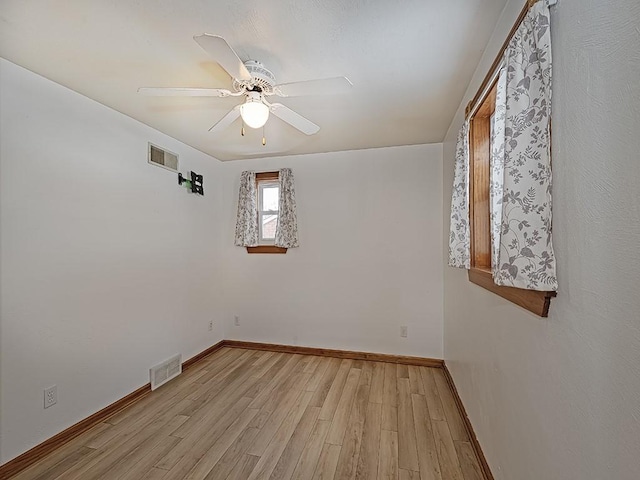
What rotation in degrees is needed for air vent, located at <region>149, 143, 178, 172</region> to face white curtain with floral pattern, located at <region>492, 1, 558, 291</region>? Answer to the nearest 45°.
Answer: approximately 45° to its right

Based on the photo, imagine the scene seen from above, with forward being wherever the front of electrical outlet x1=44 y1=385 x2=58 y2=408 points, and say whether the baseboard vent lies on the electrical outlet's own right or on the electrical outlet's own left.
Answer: on the electrical outlet's own left

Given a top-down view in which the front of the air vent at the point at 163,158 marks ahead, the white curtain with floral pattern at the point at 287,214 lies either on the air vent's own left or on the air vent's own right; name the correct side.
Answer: on the air vent's own left

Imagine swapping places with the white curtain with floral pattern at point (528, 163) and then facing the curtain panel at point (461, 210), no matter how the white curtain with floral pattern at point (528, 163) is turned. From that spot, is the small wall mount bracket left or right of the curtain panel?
left

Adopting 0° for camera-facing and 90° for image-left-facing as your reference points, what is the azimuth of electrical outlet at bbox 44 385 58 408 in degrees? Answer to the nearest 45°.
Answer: approximately 315°

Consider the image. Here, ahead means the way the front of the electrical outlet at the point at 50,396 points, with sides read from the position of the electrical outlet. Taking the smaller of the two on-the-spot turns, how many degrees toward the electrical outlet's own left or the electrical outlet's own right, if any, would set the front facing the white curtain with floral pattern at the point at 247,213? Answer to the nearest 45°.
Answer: approximately 45° to the electrical outlet's own left

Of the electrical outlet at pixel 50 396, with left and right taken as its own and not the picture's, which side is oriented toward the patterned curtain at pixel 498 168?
front

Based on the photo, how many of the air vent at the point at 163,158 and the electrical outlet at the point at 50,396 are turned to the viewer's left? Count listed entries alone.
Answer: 0

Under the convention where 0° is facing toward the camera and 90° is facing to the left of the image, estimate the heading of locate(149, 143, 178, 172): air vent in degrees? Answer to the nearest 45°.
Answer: approximately 315°

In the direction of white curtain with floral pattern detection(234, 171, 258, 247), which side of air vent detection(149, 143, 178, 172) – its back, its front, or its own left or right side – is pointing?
left

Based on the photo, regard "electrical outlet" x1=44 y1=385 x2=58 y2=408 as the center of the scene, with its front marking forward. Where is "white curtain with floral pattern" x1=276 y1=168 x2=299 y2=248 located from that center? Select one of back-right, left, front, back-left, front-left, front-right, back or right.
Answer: front-left
